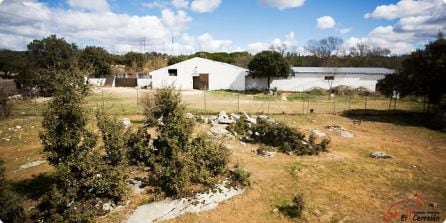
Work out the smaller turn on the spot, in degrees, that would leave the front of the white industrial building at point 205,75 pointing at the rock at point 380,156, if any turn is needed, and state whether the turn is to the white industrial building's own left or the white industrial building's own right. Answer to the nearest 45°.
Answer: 0° — it already faces it

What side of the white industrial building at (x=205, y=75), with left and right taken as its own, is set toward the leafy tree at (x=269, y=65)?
left

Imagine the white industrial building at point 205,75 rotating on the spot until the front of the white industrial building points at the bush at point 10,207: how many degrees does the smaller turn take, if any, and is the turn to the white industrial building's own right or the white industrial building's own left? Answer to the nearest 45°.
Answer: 0° — it already faces it

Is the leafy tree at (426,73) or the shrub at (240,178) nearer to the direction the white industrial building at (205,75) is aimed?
the shrub

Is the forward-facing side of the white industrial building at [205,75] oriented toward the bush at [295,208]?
yes

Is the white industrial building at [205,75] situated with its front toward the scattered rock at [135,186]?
yes

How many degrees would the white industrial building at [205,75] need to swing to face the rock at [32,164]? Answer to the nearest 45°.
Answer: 0° — it already faces it

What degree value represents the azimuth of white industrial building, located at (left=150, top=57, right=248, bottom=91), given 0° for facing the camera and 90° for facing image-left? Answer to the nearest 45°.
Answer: approximately 0°

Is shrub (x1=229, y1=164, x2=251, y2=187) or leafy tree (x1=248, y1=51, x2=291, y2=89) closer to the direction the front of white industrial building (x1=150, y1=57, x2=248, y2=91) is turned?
the shrub

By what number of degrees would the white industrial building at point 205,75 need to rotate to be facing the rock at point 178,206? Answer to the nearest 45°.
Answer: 0° — it already faces it

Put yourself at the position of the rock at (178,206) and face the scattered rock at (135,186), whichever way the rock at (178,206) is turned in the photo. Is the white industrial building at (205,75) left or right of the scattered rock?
right

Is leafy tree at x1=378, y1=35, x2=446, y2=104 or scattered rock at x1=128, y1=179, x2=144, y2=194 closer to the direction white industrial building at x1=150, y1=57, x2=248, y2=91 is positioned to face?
the scattered rock

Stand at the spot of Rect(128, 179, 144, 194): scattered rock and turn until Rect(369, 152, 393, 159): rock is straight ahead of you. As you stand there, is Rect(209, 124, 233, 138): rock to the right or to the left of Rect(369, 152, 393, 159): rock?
left

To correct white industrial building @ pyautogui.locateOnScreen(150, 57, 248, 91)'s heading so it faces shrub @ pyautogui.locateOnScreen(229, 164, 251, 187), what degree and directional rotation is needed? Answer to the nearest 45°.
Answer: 0° — it already faces it
